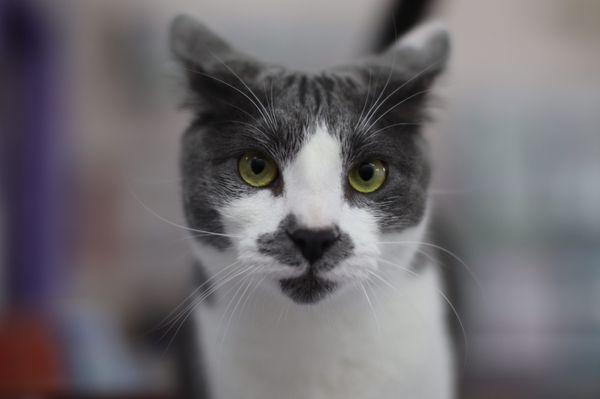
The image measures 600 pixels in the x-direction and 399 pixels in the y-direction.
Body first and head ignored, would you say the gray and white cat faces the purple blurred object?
no

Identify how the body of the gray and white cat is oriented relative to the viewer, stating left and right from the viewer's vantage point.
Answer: facing the viewer
